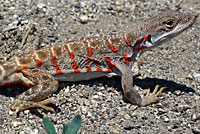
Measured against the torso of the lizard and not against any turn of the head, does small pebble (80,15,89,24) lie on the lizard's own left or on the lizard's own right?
on the lizard's own left

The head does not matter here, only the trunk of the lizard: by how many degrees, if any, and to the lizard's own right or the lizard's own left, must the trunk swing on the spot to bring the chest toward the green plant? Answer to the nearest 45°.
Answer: approximately 90° to the lizard's own right

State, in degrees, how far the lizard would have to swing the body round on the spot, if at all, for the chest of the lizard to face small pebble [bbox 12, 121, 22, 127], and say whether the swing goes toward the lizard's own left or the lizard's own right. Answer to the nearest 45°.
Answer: approximately 135° to the lizard's own right

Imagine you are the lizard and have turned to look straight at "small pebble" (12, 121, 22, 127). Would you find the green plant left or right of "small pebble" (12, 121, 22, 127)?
left

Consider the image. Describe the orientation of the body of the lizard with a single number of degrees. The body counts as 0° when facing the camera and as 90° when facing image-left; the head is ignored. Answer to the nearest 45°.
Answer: approximately 270°

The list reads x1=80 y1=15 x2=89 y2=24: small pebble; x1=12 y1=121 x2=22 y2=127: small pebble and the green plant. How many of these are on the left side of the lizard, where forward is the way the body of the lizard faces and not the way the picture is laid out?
1
